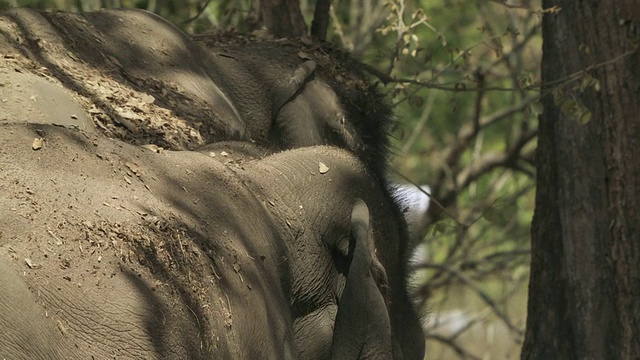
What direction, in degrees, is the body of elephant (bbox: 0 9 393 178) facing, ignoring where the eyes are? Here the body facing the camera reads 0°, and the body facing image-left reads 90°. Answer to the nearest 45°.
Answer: approximately 270°

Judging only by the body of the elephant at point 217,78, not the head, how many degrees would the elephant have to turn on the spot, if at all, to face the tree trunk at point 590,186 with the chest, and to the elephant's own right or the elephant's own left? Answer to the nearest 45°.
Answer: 0° — it already faces it
